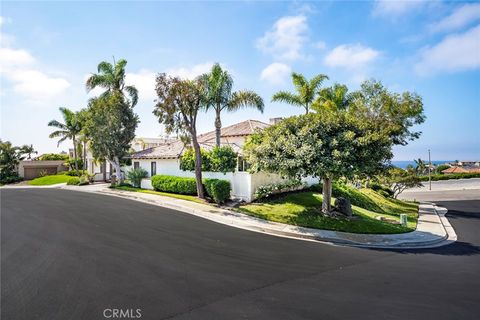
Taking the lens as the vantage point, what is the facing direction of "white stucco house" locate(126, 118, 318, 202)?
facing the viewer and to the left of the viewer

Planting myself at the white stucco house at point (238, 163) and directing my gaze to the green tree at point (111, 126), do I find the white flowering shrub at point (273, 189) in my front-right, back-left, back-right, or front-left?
back-left

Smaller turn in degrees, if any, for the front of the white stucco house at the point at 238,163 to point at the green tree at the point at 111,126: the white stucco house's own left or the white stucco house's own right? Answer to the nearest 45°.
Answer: approximately 45° to the white stucco house's own right

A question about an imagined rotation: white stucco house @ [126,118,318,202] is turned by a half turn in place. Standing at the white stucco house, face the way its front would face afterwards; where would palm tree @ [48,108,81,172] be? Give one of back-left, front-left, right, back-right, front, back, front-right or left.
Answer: left

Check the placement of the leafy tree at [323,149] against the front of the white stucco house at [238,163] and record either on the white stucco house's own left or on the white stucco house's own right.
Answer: on the white stucco house's own left

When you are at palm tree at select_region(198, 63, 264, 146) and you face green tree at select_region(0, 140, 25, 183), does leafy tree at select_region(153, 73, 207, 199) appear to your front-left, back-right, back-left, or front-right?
front-left

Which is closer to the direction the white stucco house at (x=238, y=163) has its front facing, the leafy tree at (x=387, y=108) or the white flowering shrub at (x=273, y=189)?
the white flowering shrub

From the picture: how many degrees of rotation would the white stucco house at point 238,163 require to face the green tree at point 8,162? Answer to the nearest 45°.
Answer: approximately 90° to its right

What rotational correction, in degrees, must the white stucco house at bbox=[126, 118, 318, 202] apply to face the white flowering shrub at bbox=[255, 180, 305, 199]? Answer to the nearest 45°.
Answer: approximately 45° to its left

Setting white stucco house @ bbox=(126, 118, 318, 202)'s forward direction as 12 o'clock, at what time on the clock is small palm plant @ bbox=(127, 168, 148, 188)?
The small palm plant is roughly at 2 o'clock from the white stucco house.
